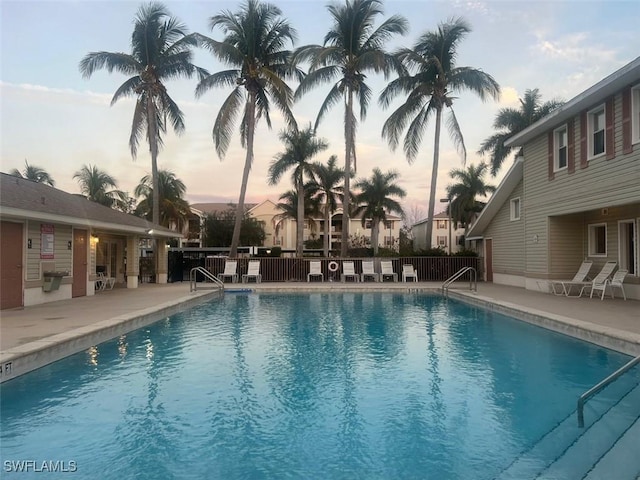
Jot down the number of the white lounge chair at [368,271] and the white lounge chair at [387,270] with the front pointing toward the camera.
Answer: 2

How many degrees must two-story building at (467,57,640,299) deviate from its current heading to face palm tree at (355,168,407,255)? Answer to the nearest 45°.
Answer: approximately 90° to its right

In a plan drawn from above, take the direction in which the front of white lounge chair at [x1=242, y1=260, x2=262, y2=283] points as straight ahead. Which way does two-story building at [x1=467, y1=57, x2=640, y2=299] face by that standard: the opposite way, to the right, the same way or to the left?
to the right

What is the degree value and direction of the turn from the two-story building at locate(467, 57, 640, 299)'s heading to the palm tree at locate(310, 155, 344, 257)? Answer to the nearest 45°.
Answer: approximately 90° to its right

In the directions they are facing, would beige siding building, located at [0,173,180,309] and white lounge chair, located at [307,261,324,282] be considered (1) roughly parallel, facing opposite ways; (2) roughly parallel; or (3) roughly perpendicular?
roughly perpendicular

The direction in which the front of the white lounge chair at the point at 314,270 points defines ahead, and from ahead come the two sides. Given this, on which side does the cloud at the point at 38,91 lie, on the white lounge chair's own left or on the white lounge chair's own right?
on the white lounge chair's own right

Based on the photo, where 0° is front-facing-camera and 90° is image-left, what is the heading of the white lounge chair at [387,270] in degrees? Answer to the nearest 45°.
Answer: approximately 0°

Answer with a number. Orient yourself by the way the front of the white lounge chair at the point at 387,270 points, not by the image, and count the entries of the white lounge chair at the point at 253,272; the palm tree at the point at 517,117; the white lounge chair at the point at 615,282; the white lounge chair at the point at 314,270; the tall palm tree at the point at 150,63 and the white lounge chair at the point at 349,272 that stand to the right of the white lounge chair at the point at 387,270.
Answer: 4

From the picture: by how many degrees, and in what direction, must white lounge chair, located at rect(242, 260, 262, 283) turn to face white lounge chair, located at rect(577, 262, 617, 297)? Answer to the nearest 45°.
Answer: approximately 45° to its left
